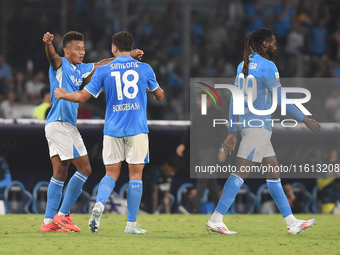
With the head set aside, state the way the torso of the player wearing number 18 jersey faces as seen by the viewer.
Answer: away from the camera

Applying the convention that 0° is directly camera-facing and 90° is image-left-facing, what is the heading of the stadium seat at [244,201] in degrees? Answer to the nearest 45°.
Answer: approximately 0°

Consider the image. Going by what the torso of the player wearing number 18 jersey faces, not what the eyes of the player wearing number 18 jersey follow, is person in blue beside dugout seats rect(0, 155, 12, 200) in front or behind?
in front

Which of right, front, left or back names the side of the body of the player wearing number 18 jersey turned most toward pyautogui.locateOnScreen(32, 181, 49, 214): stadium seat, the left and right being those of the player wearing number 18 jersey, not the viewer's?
front

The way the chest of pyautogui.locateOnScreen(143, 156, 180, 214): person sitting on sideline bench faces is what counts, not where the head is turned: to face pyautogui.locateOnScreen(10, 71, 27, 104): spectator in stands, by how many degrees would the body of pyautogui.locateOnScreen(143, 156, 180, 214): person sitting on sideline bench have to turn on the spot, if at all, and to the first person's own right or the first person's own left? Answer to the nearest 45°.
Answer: approximately 180°

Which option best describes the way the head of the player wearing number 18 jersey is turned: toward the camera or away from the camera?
away from the camera

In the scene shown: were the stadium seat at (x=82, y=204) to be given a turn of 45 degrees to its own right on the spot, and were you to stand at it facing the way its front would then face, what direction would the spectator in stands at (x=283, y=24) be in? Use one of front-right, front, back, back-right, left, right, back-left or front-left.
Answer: back

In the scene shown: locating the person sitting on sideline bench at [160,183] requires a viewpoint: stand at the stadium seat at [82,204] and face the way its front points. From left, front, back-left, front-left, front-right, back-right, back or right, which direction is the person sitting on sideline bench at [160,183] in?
left

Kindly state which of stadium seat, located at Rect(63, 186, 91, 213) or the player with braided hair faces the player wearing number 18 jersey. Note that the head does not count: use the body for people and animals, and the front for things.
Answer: the stadium seat

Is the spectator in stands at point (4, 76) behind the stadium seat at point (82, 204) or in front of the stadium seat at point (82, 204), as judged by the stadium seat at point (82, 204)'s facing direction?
behind

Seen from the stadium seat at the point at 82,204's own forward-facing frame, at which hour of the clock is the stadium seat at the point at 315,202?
the stadium seat at the point at 315,202 is roughly at 9 o'clock from the stadium seat at the point at 82,204.

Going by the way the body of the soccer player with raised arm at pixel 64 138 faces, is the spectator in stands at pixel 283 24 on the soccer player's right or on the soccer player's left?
on the soccer player's left

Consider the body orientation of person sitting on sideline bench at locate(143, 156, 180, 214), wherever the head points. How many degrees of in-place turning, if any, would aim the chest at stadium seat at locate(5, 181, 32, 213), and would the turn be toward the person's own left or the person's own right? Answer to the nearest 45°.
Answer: approximately 135° to the person's own right
